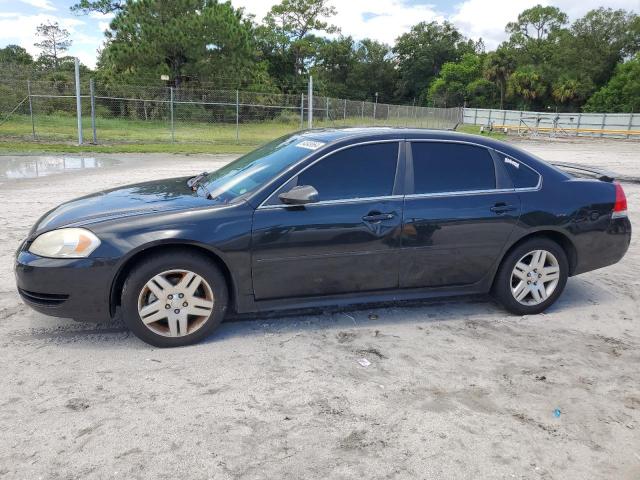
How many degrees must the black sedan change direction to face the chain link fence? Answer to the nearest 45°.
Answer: approximately 90° to its right

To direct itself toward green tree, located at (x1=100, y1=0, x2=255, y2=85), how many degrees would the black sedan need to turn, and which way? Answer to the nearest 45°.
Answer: approximately 90° to its right

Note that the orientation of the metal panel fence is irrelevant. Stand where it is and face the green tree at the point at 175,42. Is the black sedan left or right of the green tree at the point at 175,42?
left

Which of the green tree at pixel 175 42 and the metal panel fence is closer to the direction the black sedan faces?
the green tree

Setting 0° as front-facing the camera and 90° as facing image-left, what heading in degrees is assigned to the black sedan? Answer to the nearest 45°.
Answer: approximately 90°

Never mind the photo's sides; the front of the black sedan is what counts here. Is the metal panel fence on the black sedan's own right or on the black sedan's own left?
on the black sedan's own right

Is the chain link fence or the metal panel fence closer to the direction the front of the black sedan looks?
the chain link fence
